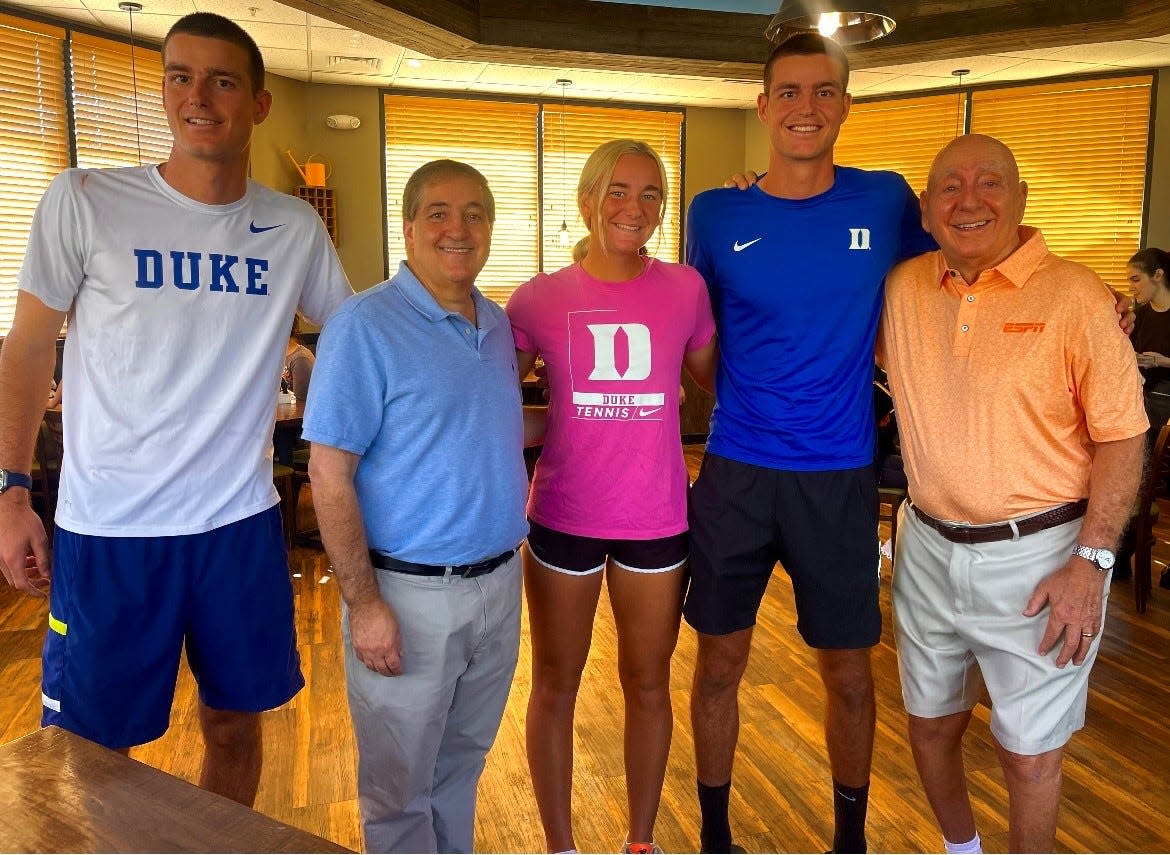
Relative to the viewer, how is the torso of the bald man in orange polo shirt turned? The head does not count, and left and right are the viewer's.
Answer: facing the viewer and to the left of the viewer

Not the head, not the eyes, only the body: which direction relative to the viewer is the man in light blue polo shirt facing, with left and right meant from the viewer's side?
facing the viewer and to the right of the viewer

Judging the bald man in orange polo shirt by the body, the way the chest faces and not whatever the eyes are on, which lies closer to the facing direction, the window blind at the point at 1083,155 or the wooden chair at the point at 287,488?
the wooden chair

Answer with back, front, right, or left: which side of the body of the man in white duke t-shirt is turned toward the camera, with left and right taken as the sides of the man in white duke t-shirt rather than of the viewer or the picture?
front

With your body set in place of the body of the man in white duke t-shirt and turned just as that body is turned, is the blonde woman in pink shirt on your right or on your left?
on your left

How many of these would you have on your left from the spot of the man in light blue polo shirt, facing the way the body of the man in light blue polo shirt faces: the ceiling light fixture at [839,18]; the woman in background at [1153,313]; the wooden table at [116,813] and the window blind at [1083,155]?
3

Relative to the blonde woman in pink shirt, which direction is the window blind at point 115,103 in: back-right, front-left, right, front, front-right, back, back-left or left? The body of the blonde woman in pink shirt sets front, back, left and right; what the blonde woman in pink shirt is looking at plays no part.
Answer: back-right
